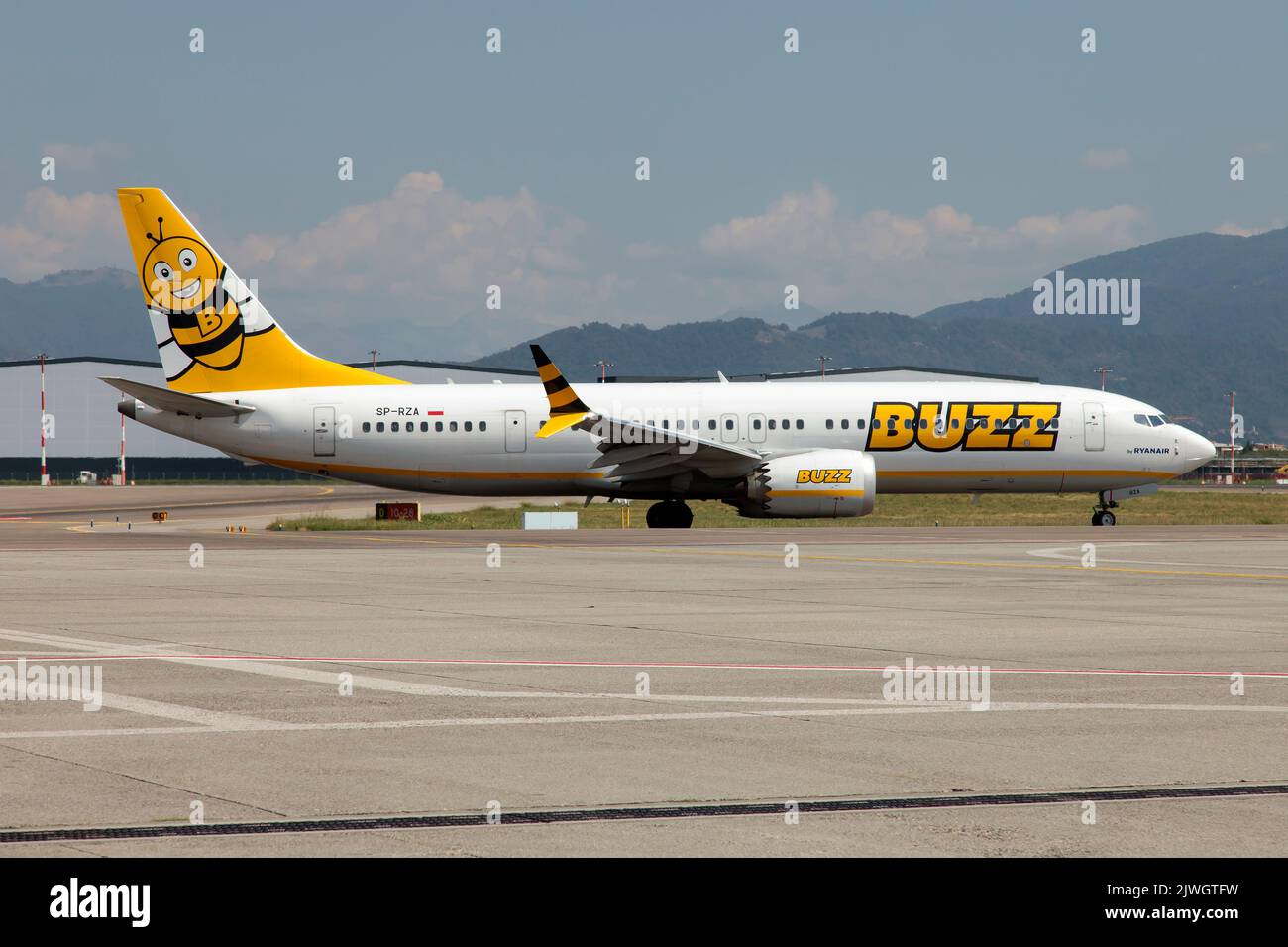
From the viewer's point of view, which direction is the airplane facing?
to the viewer's right
